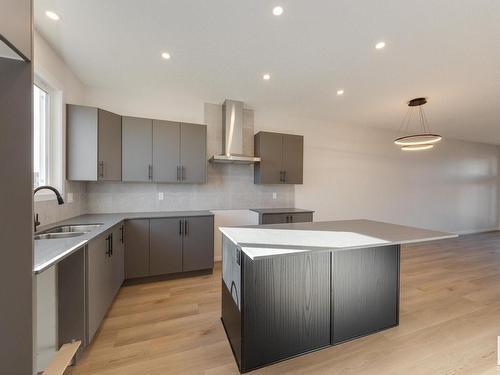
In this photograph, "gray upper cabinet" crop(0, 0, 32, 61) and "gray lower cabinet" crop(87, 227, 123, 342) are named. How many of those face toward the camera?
0

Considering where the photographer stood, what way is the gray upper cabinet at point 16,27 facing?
facing to the right of the viewer

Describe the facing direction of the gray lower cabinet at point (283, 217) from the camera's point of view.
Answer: facing the viewer

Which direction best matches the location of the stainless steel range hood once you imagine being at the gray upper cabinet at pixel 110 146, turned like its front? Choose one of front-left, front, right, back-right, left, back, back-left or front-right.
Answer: front-left

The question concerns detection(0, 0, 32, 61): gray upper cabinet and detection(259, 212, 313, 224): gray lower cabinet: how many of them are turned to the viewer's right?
1

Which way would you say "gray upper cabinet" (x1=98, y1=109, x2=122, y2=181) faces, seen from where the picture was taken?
facing the viewer and to the right of the viewer

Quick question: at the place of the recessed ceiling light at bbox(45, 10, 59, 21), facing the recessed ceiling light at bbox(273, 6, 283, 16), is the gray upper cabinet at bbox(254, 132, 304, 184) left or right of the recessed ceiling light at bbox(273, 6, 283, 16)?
left

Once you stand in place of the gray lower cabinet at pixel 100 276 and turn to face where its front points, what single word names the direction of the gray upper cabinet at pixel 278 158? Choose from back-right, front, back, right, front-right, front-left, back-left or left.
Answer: front

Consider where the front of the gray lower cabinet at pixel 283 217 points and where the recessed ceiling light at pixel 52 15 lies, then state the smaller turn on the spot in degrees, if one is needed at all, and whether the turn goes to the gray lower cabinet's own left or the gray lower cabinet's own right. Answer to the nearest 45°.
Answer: approximately 45° to the gray lower cabinet's own right

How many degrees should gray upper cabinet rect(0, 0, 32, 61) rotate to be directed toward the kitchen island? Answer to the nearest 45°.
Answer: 0° — it already faces it

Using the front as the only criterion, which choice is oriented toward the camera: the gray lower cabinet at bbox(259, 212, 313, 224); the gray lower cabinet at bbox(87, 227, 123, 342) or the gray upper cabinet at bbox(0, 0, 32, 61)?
the gray lower cabinet at bbox(259, 212, 313, 224)

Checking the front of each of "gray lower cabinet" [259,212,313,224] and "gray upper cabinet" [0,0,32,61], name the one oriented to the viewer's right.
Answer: the gray upper cabinet

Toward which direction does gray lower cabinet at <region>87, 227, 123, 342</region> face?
to the viewer's right
